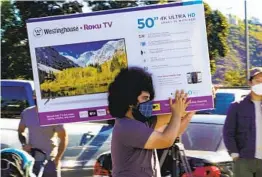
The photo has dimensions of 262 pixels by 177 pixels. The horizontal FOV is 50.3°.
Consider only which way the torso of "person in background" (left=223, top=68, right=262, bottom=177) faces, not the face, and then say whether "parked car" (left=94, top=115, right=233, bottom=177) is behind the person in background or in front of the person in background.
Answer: behind
